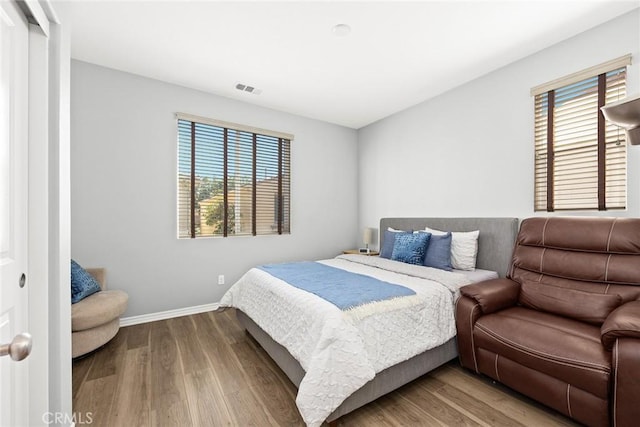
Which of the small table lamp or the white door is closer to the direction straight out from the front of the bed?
the white door

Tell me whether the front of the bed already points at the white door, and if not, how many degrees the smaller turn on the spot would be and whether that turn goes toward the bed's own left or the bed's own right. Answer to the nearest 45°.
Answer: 0° — it already faces it

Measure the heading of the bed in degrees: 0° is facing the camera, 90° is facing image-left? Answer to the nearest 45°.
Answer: approximately 45°

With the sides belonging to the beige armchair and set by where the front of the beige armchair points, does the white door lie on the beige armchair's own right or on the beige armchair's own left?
on the beige armchair's own right

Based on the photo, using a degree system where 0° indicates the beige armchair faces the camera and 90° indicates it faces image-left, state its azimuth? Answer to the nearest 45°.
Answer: approximately 315°

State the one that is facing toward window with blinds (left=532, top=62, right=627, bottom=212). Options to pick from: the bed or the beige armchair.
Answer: the beige armchair

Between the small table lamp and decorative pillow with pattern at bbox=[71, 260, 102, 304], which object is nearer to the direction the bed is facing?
the decorative pillow with pattern

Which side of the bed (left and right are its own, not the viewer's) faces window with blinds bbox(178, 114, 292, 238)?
right
